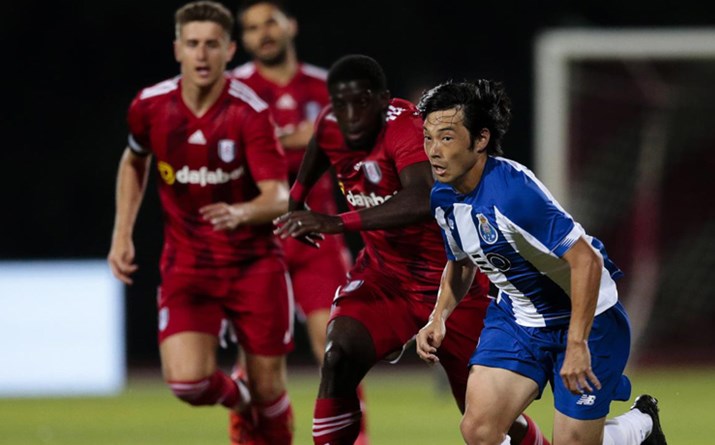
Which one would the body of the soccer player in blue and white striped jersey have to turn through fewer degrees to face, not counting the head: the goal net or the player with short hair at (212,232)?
the player with short hair

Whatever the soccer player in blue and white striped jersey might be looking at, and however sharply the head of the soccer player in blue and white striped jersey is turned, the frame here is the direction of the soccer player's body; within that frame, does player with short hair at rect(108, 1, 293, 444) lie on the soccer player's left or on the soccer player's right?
on the soccer player's right

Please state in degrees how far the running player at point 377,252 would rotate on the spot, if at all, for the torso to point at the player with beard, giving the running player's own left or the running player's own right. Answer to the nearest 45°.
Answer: approximately 135° to the running player's own right

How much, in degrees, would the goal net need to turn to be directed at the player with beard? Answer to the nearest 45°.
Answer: approximately 45° to its right

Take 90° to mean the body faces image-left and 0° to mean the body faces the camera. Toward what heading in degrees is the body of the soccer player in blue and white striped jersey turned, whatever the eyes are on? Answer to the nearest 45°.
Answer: approximately 45°

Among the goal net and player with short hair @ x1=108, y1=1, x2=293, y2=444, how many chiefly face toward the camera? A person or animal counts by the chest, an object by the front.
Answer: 2

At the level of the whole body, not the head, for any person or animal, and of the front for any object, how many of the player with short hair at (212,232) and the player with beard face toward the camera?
2

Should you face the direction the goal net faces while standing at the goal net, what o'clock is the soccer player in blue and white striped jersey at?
The soccer player in blue and white striped jersey is roughly at 12 o'clock from the goal net.

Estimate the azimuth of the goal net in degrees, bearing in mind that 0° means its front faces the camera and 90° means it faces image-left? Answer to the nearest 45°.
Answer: approximately 0°
